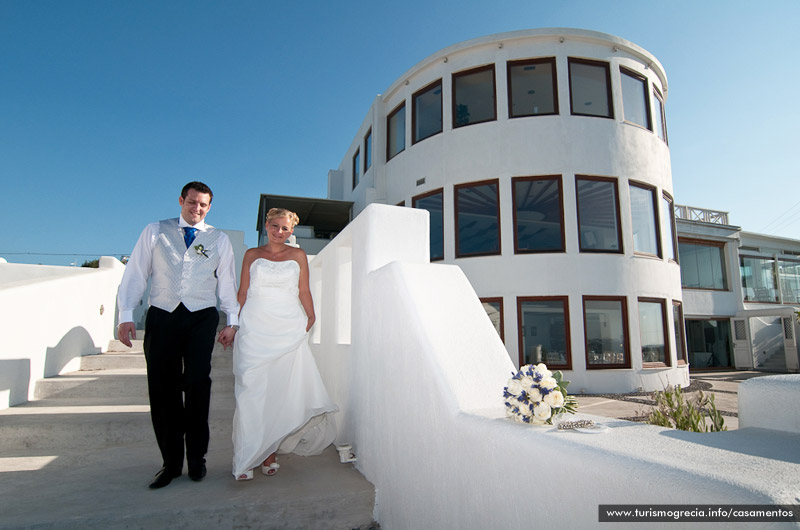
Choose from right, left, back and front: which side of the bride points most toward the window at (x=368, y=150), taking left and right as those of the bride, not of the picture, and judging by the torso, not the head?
back

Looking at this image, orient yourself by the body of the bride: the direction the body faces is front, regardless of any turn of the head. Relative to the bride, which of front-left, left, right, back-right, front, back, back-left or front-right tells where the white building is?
back-left

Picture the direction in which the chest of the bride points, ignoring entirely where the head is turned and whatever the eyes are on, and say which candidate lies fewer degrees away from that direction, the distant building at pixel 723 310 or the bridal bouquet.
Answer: the bridal bouquet

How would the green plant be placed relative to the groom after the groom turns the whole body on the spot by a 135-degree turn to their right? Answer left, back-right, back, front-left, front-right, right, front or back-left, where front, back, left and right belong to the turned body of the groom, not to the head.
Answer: back-right

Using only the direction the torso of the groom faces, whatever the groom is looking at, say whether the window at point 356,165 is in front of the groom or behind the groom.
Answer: behind

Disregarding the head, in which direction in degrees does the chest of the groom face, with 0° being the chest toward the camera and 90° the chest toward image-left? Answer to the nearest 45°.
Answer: approximately 0°

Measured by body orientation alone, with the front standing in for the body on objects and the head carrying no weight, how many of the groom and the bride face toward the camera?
2

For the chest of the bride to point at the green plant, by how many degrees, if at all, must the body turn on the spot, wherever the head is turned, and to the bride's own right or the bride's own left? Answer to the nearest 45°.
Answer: approximately 90° to the bride's own left
